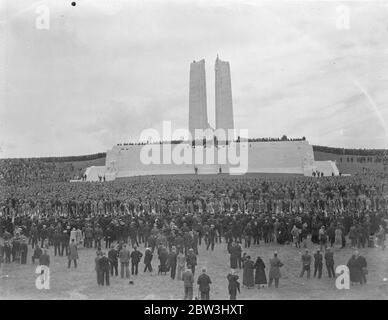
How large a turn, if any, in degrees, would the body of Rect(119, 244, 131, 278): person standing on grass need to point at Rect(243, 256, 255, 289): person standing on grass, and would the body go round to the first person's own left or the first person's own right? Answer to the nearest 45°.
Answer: approximately 135° to the first person's own right

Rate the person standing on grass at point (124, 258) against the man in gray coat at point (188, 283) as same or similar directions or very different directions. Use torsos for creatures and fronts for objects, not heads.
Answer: same or similar directions

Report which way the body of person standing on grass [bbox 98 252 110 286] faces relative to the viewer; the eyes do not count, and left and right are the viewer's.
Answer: facing away from the viewer

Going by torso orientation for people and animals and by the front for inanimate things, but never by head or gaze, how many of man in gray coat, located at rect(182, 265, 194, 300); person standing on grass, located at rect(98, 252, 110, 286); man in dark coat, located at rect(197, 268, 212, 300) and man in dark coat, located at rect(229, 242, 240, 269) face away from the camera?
4

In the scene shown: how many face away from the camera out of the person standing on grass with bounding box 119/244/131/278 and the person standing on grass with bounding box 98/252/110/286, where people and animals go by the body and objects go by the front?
2

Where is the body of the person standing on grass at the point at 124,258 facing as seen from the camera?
away from the camera

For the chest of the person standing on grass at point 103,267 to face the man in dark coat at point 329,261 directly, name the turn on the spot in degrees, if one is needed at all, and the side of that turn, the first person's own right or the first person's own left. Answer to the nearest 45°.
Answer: approximately 90° to the first person's own right

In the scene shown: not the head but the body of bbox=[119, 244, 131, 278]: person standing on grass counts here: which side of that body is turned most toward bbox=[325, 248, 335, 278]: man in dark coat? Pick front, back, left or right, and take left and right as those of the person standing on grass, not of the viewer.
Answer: right

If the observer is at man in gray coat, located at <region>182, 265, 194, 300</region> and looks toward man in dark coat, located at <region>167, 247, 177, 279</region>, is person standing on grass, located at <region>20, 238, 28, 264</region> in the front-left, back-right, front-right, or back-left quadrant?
front-left

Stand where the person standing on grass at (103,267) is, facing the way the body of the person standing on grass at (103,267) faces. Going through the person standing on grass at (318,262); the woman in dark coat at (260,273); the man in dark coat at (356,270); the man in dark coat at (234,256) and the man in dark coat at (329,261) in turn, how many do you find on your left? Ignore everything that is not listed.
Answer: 0

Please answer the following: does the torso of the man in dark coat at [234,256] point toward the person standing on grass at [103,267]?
no

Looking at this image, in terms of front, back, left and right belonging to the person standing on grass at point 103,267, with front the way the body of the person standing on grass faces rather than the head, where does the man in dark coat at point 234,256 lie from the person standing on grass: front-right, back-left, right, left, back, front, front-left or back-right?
right

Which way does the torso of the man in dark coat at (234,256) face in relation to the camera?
away from the camera

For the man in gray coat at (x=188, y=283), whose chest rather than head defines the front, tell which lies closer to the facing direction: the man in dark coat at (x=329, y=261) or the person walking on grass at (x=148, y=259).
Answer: the person walking on grass

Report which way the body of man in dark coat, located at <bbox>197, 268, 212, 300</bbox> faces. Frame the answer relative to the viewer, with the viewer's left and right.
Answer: facing away from the viewer

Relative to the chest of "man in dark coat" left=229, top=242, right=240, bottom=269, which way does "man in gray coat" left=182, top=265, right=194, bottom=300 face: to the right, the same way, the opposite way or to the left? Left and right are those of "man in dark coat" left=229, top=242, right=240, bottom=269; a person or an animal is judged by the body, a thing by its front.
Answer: the same way

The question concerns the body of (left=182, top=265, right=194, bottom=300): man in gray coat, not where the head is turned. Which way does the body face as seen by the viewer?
away from the camera

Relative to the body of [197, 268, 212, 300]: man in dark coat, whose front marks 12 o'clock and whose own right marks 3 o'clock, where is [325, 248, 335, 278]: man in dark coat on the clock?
[325, 248, 335, 278]: man in dark coat is roughly at 2 o'clock from [197, 268, 212, 300]: man in dark coat.
